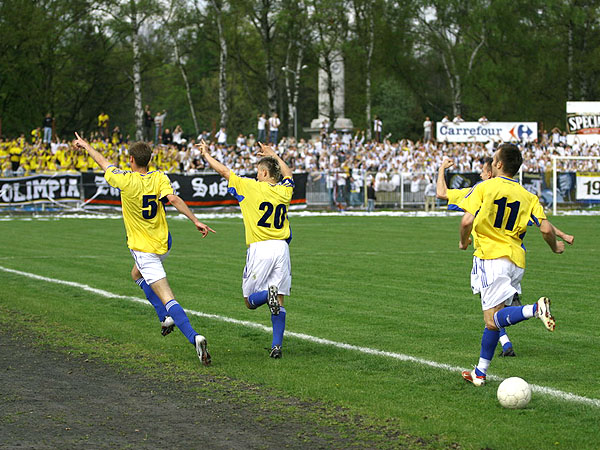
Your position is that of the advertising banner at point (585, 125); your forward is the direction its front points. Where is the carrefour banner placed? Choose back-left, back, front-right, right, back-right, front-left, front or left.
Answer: right

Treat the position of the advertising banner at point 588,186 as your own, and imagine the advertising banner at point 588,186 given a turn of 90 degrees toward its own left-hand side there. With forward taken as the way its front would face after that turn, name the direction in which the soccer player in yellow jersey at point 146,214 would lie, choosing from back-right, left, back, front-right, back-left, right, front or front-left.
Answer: right

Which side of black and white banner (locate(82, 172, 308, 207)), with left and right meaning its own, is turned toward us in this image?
front

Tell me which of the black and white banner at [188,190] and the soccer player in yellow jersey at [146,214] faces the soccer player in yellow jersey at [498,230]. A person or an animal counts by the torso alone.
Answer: the black and white banner

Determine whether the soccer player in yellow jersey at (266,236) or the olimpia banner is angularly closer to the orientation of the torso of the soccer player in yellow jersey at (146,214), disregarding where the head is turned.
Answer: the olimpia banner

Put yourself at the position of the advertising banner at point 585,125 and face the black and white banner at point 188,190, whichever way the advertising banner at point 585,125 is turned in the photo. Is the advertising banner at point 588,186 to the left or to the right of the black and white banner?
left

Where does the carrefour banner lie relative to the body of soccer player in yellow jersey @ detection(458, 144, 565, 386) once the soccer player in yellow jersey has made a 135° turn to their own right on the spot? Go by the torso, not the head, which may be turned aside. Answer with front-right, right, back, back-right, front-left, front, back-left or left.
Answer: left

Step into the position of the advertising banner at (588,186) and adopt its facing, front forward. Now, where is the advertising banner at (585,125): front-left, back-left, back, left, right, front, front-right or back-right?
back

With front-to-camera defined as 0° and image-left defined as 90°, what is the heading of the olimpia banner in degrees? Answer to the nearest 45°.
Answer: approximately 0°

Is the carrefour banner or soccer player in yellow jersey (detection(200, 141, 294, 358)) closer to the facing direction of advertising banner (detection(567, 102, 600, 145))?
the soccer player in yellow jersey

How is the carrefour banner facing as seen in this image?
toward the camera

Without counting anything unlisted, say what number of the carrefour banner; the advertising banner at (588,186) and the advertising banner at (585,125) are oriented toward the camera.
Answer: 3

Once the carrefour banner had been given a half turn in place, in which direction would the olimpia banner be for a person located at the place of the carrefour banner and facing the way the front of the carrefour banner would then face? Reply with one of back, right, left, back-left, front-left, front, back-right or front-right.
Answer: back-left

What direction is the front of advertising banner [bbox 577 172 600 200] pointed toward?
toward the camera

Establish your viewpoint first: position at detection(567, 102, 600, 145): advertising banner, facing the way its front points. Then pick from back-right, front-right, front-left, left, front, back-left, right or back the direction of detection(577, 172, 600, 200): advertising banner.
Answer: front

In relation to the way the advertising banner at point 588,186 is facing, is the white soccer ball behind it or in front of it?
in front
